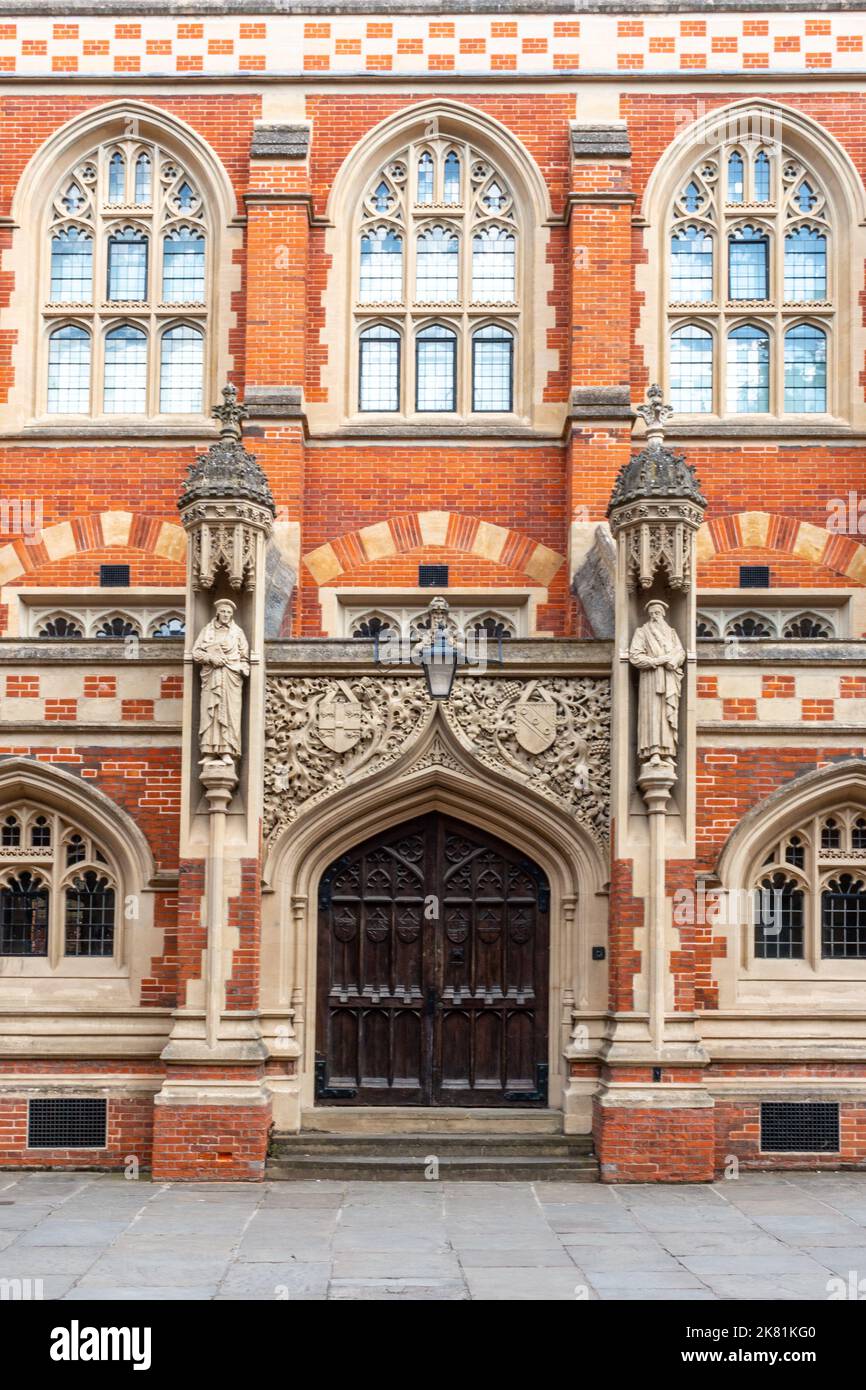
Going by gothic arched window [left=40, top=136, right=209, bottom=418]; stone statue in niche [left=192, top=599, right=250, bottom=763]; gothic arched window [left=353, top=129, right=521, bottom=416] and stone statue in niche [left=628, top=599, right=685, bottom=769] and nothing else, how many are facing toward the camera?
4

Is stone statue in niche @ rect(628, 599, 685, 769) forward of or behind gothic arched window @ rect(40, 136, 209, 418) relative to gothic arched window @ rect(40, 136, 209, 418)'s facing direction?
forward

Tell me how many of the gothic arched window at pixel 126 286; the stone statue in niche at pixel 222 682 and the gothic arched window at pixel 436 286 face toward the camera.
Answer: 3

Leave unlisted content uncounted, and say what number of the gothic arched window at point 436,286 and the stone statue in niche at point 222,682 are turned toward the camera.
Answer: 2

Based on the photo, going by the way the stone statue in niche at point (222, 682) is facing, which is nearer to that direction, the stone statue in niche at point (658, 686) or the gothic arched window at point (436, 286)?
the stone statue in niche

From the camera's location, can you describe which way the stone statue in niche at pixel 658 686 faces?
facing the viewer

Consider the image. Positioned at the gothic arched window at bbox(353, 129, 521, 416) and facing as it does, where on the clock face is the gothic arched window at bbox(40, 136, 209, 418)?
the gothic arched window at bbox(40, 136, 209, 418) is roughly at 3 o'clock from the gothic arched window at bbox(353, 129, 521, 416).

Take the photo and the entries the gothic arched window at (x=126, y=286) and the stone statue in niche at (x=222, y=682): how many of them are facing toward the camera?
2

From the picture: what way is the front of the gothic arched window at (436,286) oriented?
toward the camera

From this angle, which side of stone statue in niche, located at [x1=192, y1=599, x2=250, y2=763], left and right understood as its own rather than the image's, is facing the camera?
front

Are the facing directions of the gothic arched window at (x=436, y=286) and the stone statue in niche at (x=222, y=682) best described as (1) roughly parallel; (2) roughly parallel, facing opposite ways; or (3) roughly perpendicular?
roughly parallel

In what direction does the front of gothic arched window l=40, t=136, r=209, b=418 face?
toward the camera

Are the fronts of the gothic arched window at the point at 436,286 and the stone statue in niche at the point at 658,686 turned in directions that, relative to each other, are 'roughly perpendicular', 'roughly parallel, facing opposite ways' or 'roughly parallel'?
roughly parallel

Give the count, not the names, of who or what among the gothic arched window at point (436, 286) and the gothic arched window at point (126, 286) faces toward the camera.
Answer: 2

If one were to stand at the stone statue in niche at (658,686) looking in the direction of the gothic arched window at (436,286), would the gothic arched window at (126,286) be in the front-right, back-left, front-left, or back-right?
front-left

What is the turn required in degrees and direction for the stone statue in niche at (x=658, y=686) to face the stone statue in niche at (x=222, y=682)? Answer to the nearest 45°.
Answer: approximately 90° to its right

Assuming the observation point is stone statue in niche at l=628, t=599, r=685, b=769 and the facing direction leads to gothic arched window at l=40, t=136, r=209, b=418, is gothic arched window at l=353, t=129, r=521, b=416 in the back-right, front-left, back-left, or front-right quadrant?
front-right
